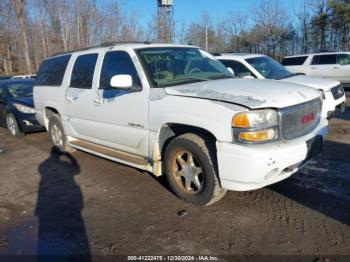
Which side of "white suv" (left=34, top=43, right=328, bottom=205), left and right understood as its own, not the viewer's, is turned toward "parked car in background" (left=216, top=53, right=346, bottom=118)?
left

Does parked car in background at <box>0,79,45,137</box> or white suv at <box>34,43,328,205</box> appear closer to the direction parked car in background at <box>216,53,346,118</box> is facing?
the white suv

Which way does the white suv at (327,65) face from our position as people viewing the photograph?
facing to the right of the viewer

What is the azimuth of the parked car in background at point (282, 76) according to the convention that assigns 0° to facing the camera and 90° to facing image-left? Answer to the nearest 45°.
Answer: approximately 315°

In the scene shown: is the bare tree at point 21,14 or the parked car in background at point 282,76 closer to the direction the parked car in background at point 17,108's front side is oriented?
the parked car in background

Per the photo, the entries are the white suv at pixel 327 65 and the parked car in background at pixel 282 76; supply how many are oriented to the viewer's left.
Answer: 0

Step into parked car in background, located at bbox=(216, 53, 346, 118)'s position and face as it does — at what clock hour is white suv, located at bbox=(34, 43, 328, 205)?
The white suv is roughly at 2 o'clock from the parked car in background.

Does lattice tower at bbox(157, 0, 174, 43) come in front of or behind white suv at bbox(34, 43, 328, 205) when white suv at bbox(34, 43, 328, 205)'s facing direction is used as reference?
behind

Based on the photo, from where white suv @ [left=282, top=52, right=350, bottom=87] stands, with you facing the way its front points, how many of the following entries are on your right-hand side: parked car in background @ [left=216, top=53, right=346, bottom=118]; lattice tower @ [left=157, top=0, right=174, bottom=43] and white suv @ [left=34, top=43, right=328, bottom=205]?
2

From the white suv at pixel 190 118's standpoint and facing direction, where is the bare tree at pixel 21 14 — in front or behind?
behind

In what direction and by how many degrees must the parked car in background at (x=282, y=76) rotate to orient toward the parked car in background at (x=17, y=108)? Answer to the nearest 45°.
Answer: approximately 135° to its right

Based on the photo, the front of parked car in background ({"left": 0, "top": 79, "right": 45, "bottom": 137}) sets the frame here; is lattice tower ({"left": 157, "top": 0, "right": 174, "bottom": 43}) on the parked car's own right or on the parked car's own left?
on the parked car's own left
